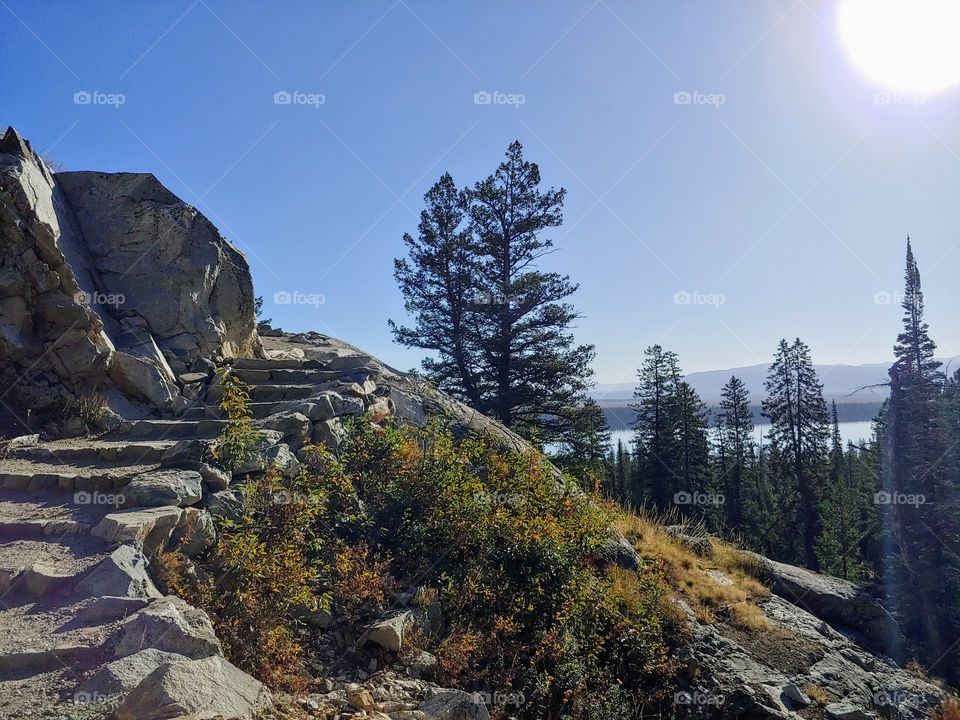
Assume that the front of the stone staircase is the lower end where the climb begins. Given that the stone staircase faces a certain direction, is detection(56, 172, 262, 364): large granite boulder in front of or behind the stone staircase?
behind

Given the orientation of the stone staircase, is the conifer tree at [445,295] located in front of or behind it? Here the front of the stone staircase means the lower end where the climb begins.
behind

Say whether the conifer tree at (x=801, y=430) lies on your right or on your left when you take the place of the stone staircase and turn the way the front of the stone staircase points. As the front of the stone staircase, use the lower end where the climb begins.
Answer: on your left

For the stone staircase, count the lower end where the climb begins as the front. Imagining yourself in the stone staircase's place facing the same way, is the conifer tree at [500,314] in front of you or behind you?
behind

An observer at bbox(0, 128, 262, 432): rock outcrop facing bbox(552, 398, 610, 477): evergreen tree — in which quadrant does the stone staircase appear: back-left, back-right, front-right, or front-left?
back-right

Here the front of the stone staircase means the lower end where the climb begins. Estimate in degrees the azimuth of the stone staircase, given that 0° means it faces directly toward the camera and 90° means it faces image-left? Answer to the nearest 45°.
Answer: approximately 0°

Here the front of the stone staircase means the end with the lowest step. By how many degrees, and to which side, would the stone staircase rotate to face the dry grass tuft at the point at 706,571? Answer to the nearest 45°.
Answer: approximately 90° to its left

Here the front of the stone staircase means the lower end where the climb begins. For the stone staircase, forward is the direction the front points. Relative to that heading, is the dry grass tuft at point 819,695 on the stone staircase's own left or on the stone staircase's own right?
on the stone staircase's own left

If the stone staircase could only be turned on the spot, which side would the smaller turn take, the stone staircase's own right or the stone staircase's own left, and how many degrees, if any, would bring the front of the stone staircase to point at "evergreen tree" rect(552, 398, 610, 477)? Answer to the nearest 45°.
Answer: approximately 135° to the stone staircase's own left
